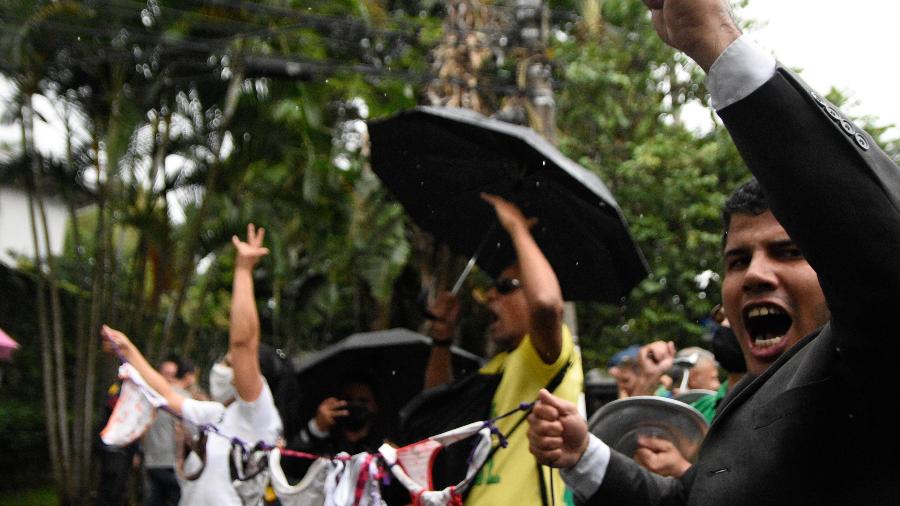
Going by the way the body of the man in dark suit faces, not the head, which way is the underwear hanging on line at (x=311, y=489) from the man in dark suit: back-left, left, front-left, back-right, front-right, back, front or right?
right

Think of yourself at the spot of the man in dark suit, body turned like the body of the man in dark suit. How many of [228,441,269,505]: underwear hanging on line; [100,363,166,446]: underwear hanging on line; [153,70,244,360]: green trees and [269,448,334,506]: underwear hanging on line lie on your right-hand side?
4

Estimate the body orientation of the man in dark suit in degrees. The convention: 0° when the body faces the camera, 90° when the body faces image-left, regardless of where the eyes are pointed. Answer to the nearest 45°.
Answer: approximately 45°

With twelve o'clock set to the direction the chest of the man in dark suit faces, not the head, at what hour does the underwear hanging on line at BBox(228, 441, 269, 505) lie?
The underwear hanging on line is roughly at 3 o'clock from the man in dark suit.
